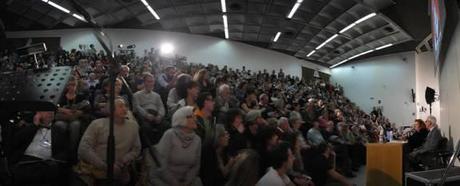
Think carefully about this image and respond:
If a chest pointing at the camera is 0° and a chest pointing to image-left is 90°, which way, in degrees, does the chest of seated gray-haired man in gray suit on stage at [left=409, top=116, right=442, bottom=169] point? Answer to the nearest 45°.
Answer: approximately 90°

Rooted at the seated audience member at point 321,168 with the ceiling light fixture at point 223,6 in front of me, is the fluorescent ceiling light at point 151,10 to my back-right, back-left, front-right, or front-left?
front-left

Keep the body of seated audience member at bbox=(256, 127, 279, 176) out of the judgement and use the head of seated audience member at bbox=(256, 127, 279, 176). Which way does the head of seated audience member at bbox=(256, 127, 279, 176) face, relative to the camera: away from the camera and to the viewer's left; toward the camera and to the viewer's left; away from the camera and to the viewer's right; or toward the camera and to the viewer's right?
away from the camera and to the viewer's right

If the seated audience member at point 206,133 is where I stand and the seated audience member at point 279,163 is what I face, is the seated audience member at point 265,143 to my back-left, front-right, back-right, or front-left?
front-left

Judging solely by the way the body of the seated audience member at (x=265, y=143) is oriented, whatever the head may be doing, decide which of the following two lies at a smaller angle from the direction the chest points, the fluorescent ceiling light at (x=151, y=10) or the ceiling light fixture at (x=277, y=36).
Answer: the ceiling light fixture

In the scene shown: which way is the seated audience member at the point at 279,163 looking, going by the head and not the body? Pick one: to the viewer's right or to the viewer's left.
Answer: to the viewer's right

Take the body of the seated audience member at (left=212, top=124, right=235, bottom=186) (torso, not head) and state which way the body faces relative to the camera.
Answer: to the viewer's right

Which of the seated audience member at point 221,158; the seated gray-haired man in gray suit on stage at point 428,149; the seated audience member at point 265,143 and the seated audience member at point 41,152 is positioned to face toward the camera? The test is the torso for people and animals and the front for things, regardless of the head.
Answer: the seated audience member at point 41,152

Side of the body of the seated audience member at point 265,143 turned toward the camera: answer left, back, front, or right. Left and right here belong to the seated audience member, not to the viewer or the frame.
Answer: right

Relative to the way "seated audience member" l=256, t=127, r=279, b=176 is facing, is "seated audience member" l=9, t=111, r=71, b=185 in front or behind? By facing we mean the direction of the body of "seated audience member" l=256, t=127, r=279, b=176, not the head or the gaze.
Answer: behind

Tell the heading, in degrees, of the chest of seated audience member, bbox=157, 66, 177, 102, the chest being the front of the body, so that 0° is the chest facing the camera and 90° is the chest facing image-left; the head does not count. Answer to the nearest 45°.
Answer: approximately 315°

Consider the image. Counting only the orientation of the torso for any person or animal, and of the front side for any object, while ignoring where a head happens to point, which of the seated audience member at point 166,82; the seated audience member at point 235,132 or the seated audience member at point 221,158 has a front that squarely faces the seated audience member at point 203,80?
the seated audience member at point 166,82

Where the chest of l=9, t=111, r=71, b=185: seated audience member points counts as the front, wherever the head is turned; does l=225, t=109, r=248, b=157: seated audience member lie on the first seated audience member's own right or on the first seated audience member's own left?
on the first seated audience member's own left
